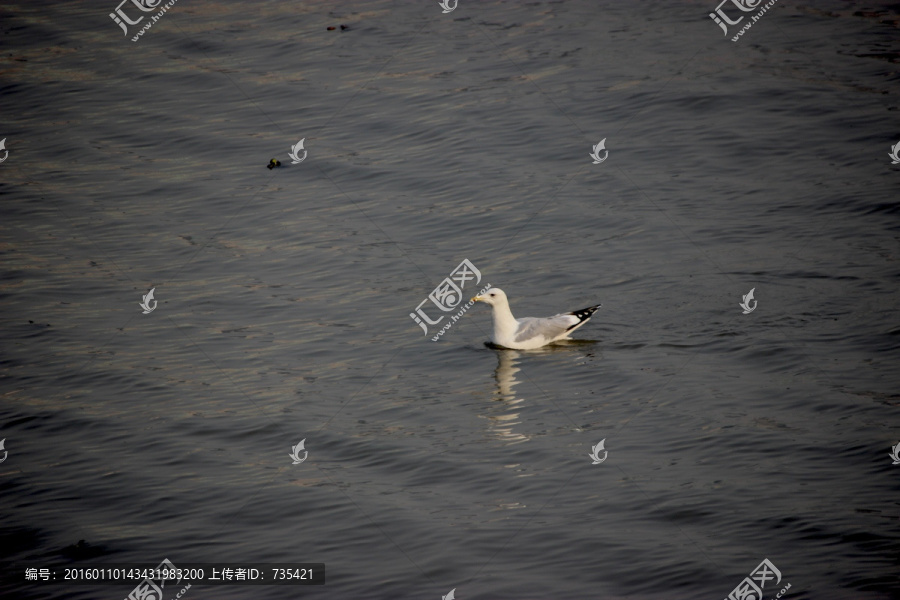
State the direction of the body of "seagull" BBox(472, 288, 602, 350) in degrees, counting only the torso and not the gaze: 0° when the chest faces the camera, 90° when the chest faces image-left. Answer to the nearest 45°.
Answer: approximately 90°
